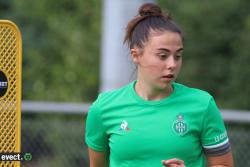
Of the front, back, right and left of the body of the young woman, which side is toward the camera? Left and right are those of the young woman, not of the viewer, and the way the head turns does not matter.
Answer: front
